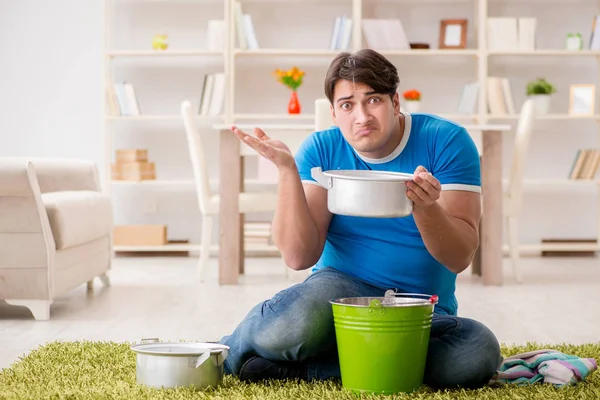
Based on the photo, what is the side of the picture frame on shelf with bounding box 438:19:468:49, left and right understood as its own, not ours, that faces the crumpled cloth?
front

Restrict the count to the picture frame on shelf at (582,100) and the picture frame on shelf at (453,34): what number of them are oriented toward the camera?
2

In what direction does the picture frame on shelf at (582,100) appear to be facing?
toward the camera

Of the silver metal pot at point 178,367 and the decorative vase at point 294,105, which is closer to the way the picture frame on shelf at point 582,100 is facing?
the silver metal pot

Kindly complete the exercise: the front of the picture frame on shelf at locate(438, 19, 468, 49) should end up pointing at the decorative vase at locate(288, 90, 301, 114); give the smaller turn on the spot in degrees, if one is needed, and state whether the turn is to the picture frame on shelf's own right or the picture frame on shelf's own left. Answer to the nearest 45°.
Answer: approximately 90° to the picture frame on shelf's own right

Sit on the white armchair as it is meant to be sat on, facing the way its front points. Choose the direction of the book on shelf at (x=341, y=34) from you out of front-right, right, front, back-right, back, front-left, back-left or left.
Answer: left

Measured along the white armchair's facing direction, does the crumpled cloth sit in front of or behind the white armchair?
in front

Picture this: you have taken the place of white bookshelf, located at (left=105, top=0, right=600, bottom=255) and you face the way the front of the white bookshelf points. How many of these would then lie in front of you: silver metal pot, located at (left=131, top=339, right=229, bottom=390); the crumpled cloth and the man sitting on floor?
3

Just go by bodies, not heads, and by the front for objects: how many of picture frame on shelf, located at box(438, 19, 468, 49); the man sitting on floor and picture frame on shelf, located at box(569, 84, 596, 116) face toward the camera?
3

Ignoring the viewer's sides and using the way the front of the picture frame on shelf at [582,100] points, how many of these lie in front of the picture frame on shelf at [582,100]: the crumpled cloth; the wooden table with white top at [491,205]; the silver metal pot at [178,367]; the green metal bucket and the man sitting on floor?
5

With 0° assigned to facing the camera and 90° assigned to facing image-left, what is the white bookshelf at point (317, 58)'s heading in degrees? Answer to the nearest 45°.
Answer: approximately 0°

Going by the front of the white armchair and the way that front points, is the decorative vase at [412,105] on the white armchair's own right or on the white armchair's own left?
on the white armchair's own left

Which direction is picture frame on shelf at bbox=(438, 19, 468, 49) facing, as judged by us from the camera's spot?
facing the viewer

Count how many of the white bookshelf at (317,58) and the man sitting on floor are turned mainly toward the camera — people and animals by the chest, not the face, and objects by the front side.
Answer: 2

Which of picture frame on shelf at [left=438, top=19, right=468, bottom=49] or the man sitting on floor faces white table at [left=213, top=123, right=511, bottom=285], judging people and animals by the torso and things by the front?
the picture frame on shelf

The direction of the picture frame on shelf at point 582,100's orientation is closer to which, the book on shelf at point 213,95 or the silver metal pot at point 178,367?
the silver metal pot
